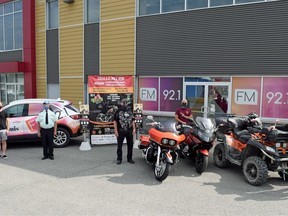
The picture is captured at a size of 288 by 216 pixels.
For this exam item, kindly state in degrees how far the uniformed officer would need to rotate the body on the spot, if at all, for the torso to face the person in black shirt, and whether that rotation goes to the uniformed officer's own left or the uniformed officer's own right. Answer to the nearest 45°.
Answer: approximately 45° to the uniformed officer's own left

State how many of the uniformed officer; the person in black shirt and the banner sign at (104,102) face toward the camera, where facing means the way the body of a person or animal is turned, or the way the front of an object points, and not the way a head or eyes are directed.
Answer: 3

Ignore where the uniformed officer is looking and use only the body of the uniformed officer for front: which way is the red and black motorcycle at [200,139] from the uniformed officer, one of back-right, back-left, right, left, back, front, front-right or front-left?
front-left

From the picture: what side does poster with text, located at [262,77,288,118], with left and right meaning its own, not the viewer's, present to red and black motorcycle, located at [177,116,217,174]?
front

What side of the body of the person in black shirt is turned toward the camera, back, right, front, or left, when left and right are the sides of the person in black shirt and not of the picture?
front

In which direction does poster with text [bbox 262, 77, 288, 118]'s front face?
toward the camera

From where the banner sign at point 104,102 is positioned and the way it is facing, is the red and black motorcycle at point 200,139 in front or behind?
in front

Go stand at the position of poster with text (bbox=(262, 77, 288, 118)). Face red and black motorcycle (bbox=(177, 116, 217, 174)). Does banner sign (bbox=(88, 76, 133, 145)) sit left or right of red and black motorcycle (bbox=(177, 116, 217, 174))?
right

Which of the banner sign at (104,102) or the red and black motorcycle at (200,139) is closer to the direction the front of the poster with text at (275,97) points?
the red and black motorcycle

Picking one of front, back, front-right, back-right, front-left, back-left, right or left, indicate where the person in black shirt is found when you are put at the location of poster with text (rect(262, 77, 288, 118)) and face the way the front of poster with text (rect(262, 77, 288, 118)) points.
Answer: front-right
